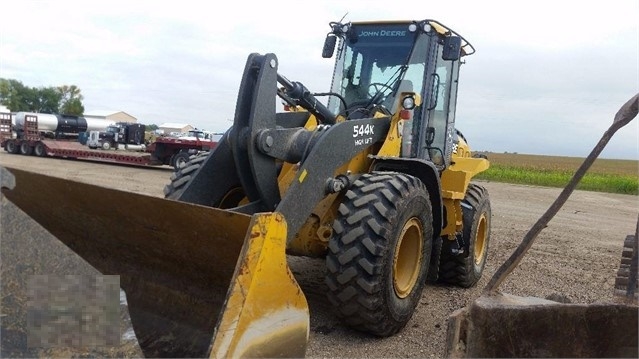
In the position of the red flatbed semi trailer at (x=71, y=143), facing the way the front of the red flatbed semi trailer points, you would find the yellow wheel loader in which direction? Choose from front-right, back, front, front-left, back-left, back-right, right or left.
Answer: front-right

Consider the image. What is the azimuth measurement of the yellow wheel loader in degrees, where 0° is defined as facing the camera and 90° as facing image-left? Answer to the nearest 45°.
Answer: approximately 45°

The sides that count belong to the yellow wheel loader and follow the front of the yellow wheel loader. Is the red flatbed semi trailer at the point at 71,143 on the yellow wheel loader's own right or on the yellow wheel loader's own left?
on the yellow wheel loader's own right

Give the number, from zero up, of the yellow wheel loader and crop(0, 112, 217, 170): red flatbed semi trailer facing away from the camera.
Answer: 0

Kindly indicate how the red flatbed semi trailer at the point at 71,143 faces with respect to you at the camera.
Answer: facing the viewer and to the right of the viewer
